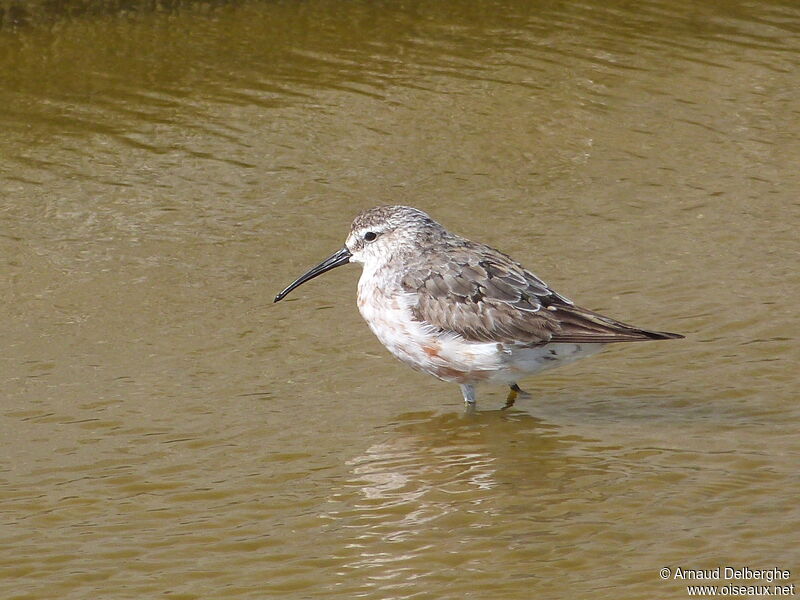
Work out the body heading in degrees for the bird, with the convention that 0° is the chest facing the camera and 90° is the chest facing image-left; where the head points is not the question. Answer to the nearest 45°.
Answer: approximately 90°
